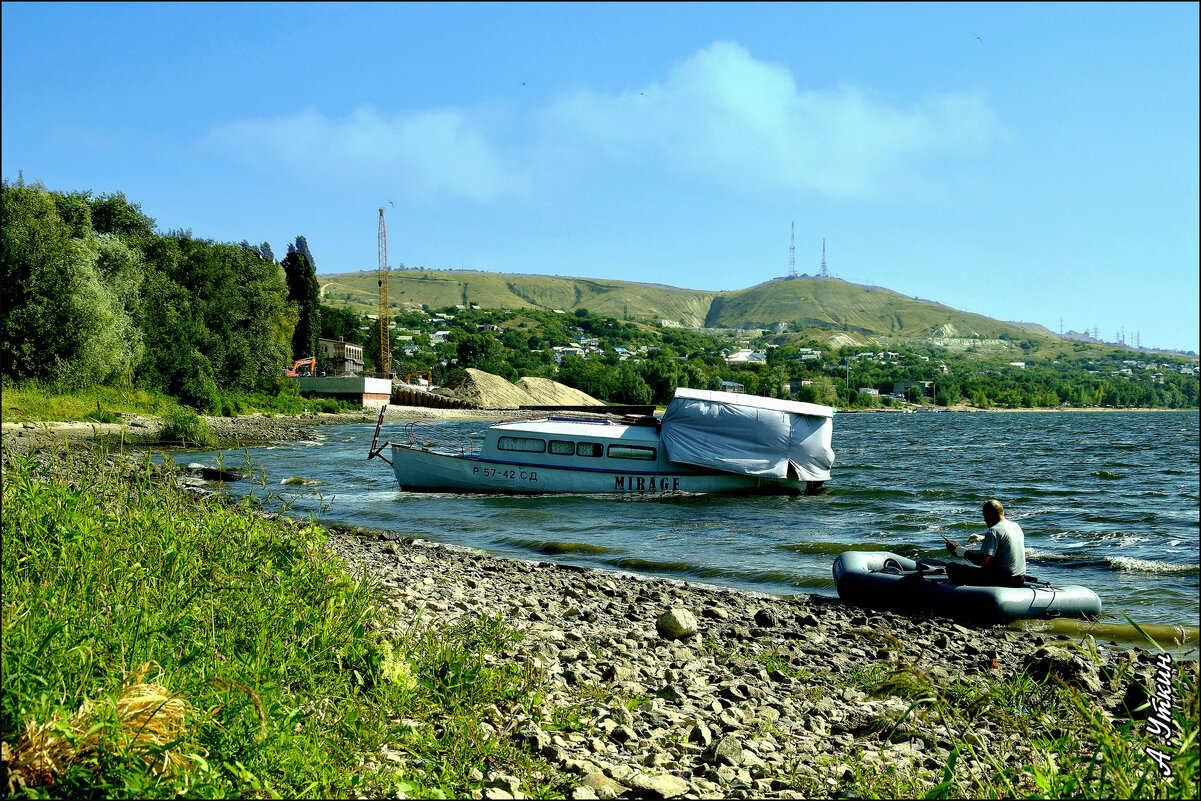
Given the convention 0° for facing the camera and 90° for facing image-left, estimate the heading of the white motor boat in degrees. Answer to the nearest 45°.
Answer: approximately 90°

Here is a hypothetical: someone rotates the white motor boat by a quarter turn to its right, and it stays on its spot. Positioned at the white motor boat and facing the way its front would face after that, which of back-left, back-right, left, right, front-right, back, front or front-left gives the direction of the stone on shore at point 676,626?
back

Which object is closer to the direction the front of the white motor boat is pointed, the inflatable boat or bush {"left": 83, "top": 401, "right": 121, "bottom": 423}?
the bush

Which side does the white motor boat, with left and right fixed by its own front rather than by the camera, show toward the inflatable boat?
left

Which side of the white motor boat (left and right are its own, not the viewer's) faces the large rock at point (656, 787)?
left

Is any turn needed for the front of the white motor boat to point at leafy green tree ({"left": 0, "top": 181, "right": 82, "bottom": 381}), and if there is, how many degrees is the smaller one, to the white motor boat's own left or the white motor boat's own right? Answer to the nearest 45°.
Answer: approximately 45° to the white motor boat's own right

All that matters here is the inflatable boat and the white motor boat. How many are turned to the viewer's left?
2

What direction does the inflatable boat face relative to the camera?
to the viewer's left

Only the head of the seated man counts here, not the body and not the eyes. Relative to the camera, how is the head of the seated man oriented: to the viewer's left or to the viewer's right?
to the viewer's left
